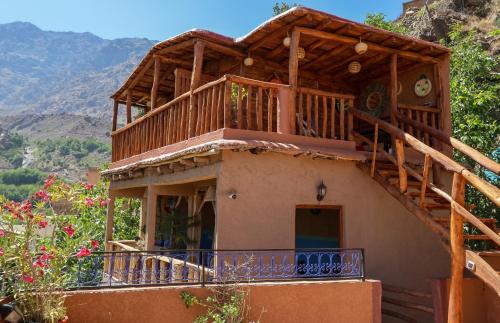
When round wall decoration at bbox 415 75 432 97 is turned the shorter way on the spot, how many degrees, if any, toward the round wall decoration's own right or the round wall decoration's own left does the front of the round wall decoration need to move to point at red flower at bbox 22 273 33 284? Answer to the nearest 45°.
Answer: approximately 45° to the round wall decoration's own right

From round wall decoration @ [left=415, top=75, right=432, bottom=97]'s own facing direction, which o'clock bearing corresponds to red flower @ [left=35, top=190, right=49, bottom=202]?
The red flower is roughly at 1 o'clock from the round wall decoration.

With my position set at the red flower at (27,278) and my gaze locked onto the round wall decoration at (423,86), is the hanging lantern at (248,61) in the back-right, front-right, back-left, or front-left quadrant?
front-left

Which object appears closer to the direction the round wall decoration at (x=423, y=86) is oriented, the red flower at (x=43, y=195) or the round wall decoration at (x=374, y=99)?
the red flower

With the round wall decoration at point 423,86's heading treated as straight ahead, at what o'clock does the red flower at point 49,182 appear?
The red flower is roughly at 1 o'clock from the round wall decoration.

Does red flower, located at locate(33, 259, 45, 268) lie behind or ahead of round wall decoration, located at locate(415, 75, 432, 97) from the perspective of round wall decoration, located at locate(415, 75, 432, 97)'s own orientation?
ahead

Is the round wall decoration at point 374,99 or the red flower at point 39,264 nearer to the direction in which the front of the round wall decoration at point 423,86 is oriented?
the red flower

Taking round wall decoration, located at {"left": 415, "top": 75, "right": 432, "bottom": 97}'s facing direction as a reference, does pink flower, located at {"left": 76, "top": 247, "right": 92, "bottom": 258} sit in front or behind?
in front

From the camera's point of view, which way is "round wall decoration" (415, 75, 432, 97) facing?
toward the camera

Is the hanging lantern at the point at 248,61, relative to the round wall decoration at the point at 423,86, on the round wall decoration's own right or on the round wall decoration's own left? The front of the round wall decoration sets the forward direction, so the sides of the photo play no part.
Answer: on the round wall decoration's own right
